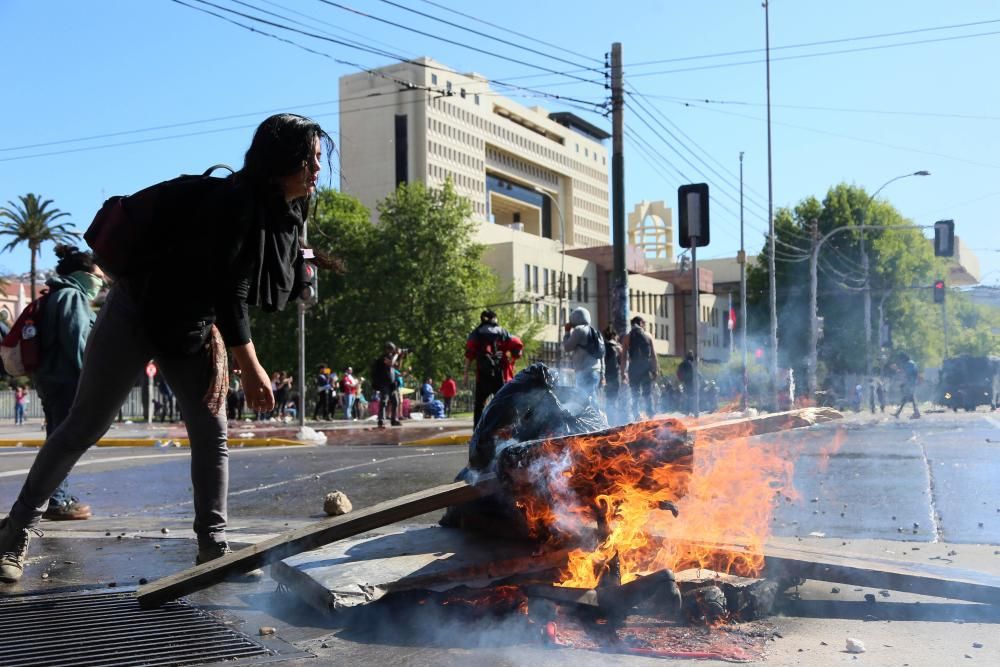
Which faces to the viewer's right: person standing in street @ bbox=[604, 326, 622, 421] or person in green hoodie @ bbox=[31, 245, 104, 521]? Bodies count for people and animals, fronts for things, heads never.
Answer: the person in green hoodie

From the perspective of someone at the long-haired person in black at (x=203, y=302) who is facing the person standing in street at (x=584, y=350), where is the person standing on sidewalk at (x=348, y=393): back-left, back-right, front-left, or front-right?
front-left

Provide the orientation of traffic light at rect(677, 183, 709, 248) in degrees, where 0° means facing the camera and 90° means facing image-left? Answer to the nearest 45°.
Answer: approximately 180°

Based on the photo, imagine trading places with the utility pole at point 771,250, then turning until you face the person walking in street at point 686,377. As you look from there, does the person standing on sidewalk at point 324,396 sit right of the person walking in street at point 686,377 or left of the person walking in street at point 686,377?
right

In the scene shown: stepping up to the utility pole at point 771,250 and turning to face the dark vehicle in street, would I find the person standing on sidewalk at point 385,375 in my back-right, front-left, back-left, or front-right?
back-right

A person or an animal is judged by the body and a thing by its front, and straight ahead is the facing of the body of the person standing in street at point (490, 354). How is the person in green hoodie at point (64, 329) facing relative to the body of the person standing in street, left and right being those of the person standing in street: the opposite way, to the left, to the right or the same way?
to the right

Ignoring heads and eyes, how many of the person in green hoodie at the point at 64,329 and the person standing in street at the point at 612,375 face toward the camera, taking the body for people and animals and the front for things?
0

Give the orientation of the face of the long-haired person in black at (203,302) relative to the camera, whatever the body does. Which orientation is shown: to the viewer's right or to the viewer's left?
to the viewer's right

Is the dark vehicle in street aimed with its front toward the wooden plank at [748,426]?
yes

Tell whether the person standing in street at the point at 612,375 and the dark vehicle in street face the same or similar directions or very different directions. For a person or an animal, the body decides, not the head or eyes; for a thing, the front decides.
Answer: very different directions

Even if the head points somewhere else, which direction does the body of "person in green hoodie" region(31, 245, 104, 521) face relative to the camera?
to the viewer's right

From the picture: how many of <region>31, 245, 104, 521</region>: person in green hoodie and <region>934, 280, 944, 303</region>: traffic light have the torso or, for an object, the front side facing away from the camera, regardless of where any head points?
0

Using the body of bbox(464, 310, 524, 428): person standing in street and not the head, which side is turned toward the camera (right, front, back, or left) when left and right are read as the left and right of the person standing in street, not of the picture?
back

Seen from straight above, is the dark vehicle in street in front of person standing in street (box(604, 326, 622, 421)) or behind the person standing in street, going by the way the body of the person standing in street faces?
in front

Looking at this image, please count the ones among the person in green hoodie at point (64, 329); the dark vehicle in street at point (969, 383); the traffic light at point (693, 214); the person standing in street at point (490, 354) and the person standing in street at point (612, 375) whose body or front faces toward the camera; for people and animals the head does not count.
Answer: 1

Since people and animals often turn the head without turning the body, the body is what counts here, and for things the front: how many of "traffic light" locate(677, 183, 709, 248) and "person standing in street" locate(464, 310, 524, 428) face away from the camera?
2

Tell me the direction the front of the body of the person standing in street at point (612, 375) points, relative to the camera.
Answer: away from the camera
